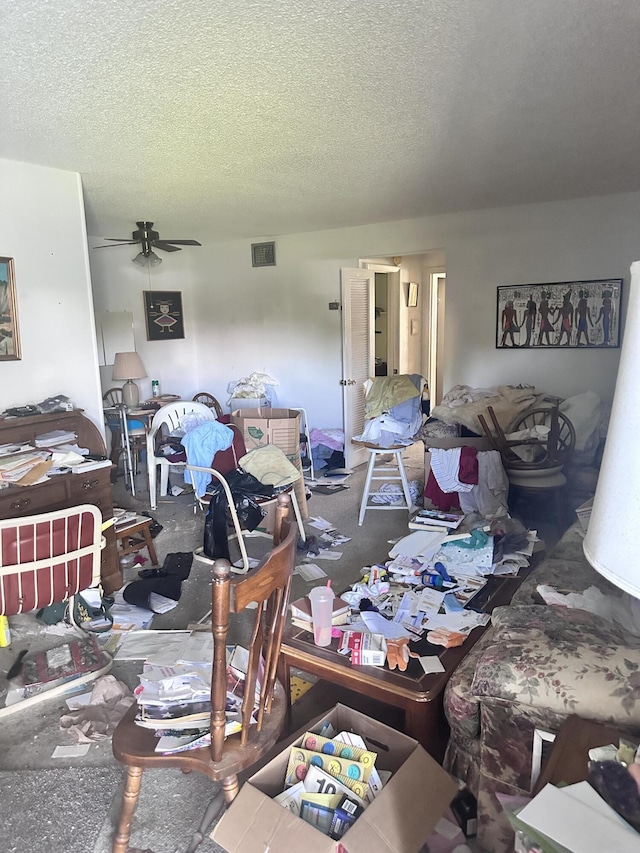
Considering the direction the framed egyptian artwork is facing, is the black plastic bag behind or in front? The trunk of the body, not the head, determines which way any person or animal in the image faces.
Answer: in front

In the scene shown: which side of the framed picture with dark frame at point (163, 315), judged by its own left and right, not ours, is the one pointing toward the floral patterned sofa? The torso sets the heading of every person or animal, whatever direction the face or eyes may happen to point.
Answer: front

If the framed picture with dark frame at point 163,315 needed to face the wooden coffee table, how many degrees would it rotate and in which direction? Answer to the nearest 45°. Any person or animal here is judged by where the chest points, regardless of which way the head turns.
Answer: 0° — it already faces it

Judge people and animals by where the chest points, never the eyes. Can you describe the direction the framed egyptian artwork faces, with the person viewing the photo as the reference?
facing the viewer and to the left of the viewer

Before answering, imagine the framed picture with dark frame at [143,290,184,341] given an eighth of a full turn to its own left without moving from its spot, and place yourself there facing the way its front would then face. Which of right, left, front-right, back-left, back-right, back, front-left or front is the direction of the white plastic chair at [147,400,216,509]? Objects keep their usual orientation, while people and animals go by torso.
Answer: front-right

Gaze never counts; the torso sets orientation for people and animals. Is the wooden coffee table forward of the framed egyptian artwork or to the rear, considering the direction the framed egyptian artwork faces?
forward

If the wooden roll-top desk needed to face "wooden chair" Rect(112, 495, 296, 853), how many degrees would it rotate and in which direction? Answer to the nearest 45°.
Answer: approximately 45° to its right

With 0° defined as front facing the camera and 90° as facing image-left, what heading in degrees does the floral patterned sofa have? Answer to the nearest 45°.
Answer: approximately 90°

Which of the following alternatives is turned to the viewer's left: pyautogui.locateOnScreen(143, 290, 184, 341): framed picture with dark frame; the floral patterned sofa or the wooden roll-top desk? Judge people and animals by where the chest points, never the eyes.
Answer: the floral patterned sofa

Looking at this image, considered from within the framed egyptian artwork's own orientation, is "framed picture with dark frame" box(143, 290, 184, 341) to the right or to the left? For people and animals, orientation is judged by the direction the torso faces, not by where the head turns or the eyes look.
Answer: on its right

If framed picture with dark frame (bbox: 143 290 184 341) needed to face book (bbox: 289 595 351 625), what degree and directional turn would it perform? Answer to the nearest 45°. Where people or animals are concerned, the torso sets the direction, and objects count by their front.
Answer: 0° — it already faces it

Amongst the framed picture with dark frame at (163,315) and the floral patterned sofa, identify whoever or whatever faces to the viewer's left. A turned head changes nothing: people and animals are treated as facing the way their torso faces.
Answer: the floral patterned sofa

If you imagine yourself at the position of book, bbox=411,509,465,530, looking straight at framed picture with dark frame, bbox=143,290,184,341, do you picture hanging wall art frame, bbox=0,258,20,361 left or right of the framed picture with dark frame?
left

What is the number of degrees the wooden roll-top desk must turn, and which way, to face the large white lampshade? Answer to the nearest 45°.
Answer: approximately 45° to its right

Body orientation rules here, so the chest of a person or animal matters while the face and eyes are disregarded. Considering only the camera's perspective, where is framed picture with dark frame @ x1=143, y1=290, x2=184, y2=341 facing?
facing the viewer
